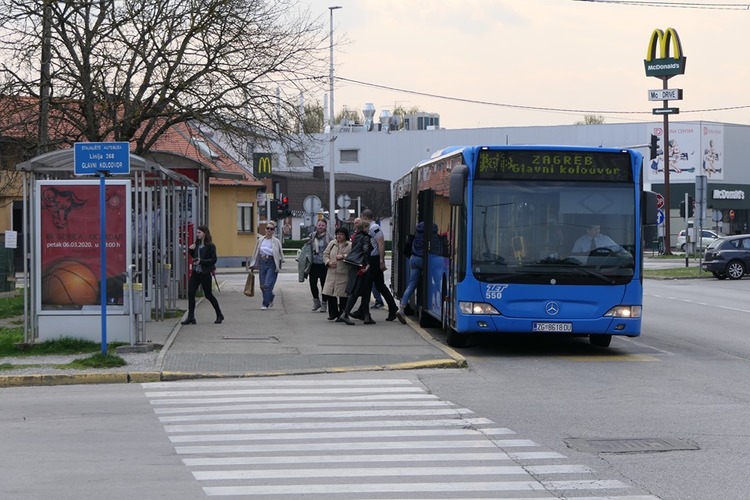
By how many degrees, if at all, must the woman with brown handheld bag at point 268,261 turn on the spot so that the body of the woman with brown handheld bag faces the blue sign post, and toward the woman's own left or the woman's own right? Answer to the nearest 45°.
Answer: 0° — they already face it

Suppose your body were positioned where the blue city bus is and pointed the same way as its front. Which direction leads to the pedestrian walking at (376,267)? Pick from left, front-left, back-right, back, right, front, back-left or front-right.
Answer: back-right

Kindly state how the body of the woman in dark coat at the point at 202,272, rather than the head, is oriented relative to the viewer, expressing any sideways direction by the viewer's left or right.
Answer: facing the viewer and to the left of the viewer

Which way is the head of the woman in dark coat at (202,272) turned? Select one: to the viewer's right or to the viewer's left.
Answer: to the viewer's left

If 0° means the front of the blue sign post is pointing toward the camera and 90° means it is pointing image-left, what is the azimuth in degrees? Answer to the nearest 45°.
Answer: approximately 0°

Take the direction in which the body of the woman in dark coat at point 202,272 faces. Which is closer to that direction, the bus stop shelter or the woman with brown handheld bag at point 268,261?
the bus stop shelter

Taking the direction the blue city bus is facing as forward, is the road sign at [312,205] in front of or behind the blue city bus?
behind

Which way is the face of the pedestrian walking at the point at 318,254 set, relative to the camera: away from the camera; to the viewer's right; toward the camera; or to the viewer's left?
toward the camera

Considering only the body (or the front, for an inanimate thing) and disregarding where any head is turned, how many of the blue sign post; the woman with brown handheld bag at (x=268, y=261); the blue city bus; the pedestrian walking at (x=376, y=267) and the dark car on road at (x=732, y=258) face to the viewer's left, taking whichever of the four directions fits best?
1
